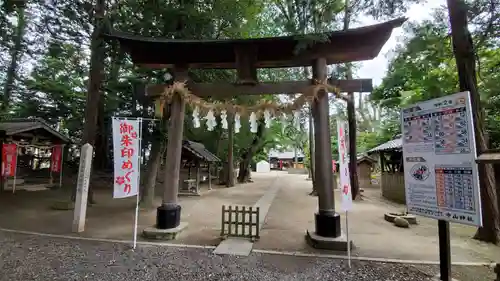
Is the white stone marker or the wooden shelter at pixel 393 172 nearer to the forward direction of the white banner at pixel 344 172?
the white stone marker

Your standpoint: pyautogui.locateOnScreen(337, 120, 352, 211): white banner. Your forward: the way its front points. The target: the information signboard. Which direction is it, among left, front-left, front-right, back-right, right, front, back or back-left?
front-left

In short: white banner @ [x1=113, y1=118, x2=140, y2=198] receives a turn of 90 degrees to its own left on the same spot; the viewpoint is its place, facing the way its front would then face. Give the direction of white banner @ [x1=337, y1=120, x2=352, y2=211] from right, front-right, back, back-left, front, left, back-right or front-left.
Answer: front-right

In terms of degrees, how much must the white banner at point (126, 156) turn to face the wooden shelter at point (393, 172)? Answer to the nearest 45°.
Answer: approximately 90° to its left

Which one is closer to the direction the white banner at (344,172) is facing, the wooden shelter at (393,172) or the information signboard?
the information signboard

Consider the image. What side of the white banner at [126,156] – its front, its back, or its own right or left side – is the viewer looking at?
front

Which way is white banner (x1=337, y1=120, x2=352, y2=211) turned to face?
toward the camera

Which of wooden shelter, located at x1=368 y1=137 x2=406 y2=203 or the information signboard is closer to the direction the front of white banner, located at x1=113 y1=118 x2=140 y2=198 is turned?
the information signboard
